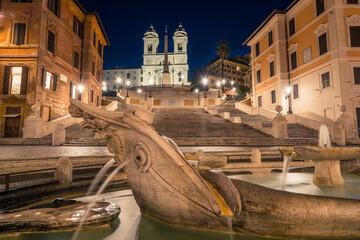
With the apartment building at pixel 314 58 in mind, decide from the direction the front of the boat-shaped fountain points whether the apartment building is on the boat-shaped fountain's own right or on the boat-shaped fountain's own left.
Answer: on the boat-shaped fountain's own right

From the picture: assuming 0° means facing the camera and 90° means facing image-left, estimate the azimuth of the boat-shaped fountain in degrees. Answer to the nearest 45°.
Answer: approximately 90°

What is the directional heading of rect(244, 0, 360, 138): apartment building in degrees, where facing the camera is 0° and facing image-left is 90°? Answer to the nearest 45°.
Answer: approximately 45°
